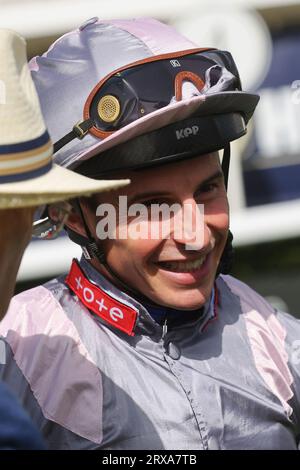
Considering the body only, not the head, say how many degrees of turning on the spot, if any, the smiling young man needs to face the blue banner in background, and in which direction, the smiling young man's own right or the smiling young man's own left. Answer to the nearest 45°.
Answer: approximately 135° to the smiling young man's own left

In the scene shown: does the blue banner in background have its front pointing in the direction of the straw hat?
yes

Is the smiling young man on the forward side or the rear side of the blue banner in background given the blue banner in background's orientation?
on the forward side

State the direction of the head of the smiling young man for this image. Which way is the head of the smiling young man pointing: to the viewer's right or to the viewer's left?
to the viewer's right

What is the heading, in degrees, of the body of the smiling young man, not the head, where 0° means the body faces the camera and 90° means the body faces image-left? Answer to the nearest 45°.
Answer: approximately 315°
